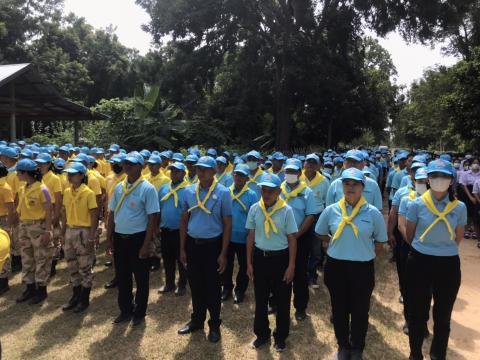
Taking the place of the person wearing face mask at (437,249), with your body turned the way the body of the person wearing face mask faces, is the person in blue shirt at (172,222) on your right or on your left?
on your right

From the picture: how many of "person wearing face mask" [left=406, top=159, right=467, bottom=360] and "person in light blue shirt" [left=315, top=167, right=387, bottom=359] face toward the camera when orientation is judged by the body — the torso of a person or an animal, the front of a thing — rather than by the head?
2

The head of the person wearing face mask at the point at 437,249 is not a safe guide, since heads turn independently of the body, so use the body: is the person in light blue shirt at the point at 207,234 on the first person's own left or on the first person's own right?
on the first person's own right

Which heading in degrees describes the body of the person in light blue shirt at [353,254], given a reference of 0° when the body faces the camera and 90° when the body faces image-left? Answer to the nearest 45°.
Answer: approximately 0°

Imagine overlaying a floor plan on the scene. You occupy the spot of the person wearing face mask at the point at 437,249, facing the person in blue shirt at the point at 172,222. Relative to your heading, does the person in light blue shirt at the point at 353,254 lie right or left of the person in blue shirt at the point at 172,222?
left

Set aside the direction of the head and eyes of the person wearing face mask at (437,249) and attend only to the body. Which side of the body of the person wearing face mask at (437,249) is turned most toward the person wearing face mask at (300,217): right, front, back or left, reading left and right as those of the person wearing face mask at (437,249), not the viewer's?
right

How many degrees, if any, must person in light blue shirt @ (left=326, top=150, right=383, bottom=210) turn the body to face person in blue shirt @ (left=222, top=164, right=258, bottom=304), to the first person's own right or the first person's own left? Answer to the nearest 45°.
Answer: approximately 90° to the first person's own right

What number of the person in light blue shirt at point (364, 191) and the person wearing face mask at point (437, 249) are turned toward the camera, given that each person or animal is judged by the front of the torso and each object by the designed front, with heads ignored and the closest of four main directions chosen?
2

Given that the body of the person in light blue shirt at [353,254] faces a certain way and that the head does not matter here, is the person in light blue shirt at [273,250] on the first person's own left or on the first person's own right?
on the first person's own right

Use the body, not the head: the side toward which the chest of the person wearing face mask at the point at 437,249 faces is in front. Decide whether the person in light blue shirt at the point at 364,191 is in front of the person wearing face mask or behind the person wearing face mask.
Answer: behind

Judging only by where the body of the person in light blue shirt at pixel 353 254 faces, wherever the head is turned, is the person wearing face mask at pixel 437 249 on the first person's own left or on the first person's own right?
on the first person's own left

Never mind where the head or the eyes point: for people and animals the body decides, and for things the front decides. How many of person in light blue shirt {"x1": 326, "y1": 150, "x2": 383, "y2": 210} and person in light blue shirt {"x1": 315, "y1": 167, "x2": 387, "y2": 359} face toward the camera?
2
